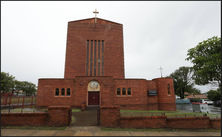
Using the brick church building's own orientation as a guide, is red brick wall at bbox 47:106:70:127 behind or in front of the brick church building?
in front

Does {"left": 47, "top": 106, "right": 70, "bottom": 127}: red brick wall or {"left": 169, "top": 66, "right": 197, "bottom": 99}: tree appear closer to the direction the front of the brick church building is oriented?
the red brick wall

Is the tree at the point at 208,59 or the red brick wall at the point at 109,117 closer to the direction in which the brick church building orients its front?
the red brick wall

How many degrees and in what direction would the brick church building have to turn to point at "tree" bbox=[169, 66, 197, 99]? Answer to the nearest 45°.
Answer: approximately 135° to its left

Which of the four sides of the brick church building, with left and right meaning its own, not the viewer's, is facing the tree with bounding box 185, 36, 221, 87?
left

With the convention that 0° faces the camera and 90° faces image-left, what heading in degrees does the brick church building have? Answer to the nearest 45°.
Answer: approximately 0°
